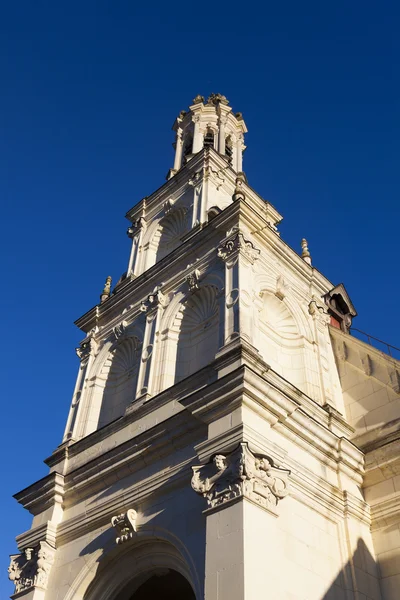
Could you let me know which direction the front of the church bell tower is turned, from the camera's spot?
facing the viewer and to the left of the viewer
